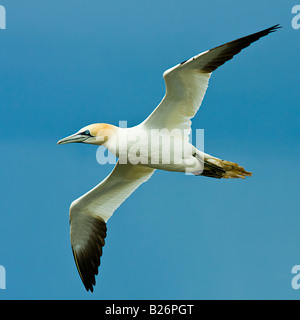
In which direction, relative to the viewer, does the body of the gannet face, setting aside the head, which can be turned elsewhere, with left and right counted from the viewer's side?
facing to the left of the viewer
